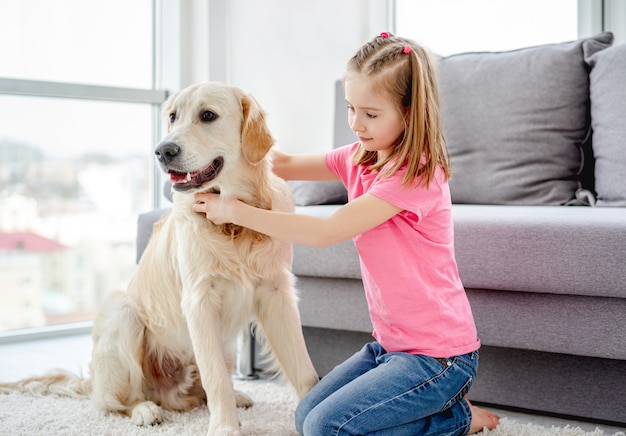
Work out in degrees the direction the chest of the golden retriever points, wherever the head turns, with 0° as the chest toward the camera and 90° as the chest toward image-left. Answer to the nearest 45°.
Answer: approximately 315°

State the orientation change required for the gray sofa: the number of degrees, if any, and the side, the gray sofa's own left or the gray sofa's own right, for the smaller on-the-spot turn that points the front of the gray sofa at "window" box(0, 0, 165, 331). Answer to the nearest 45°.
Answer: approximately 135° to the gray sofa's own right

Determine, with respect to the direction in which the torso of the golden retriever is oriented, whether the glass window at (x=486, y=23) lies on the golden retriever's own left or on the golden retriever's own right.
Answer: on the golden retriever's own left

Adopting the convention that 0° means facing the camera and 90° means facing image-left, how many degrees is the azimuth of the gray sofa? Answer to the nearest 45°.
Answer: approximately 0°

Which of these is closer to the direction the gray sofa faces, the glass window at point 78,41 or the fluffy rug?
the fluffy rug
